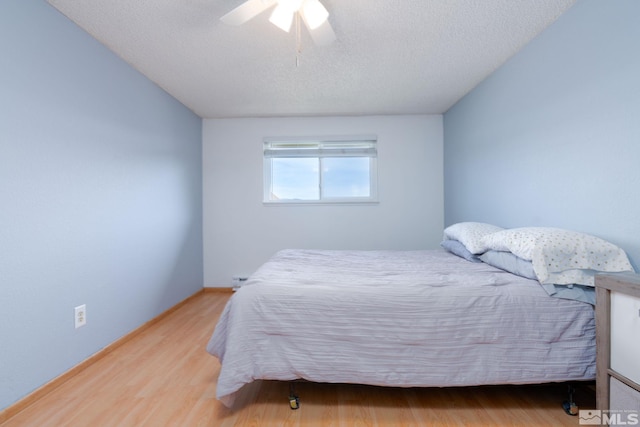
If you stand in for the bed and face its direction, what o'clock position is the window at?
The window is roughly at 2 o'clock from the bed.

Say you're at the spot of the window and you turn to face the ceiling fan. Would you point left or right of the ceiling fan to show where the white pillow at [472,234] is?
left

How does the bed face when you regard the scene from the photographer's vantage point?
facing to the left of the viewer
